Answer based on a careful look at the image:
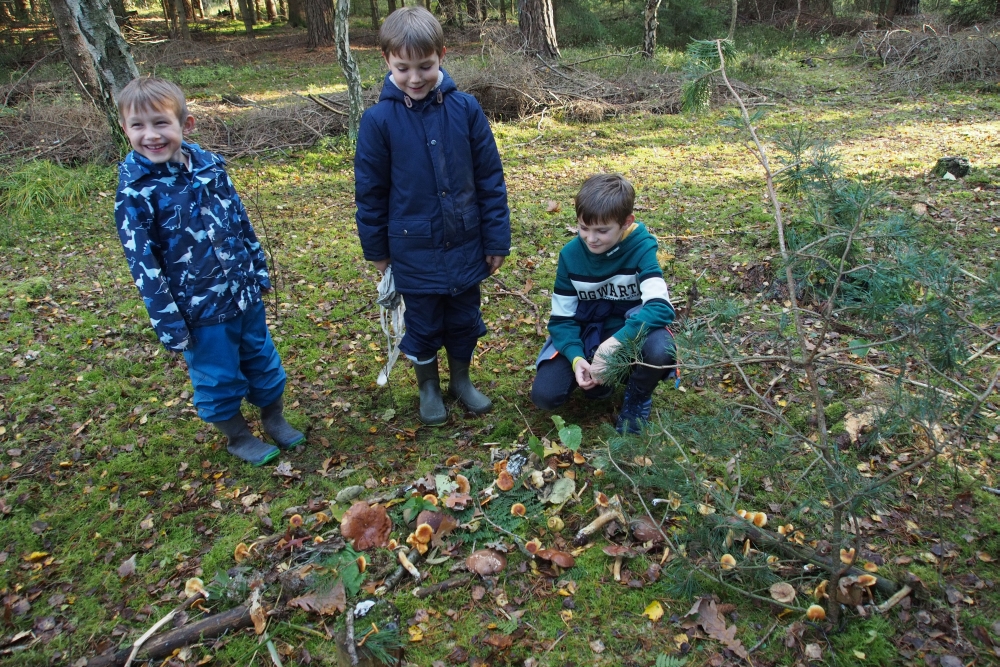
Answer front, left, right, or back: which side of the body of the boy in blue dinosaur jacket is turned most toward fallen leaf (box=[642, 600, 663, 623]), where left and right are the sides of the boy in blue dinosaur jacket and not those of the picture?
front

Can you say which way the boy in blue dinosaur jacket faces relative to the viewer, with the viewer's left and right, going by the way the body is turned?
facing the viewer and to the right of the viewer

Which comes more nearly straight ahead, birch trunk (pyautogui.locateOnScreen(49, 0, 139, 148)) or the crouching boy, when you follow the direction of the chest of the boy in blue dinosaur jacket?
the crouching boy

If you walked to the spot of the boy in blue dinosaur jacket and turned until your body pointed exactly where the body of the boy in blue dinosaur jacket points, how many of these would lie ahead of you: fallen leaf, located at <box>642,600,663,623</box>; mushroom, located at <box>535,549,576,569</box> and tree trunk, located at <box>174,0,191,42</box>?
2

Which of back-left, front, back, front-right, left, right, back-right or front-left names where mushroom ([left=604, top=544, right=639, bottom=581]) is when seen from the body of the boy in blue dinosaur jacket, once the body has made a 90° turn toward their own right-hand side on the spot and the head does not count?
left

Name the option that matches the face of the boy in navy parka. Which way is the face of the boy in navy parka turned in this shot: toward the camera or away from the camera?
toward the camera

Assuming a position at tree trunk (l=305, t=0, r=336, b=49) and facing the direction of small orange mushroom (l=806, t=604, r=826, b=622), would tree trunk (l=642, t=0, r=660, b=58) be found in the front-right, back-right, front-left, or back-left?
front-left

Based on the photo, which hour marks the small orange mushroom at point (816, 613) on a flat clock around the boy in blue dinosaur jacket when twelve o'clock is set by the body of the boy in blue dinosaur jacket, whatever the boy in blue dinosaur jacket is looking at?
The small orange mushroom is roughly at 12 o'clock from the boy in blue dinosaur jacket.

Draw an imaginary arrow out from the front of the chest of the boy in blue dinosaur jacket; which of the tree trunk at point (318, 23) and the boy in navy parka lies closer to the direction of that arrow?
the boy in navy parka

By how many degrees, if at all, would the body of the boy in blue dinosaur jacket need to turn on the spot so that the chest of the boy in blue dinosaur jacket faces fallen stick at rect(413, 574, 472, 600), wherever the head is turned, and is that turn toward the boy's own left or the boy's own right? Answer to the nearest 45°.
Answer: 0° — they already face it

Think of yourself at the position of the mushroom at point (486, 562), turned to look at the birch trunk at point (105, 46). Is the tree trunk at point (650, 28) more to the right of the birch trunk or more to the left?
right

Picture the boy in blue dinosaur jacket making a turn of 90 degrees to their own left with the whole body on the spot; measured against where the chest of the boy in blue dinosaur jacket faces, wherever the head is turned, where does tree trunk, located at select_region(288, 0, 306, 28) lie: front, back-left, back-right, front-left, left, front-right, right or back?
front-left

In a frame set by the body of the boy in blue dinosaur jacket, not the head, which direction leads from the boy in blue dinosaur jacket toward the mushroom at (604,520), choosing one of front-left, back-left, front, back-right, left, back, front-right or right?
front

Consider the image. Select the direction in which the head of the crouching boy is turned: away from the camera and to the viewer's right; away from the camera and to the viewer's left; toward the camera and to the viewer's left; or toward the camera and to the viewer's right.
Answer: toward the camera and to the viewer's left

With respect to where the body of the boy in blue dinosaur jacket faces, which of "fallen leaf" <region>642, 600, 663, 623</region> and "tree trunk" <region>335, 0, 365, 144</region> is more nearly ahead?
the fallen leaf

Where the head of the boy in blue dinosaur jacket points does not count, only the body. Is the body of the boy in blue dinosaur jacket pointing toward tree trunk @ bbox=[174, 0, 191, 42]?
no
